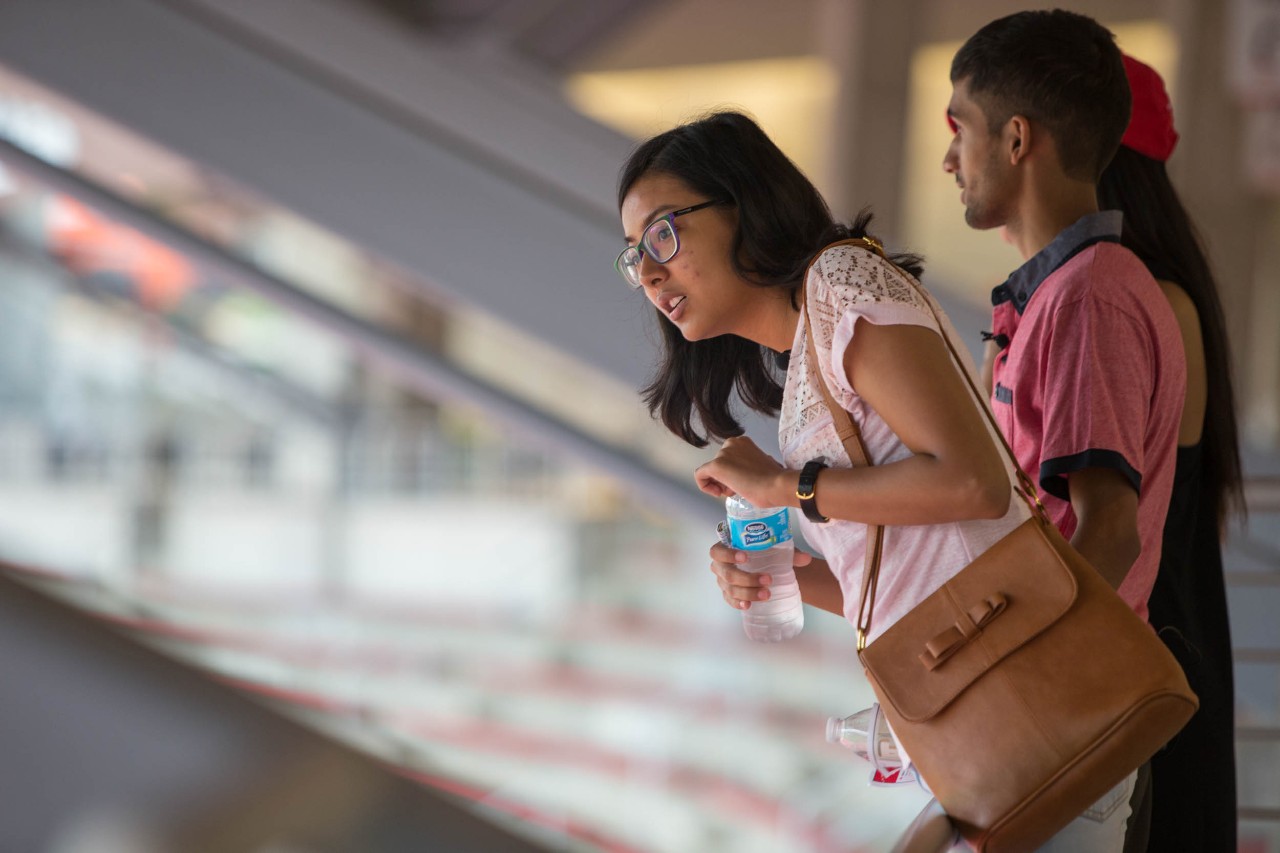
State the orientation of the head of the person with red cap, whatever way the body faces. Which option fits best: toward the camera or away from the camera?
away from the camera

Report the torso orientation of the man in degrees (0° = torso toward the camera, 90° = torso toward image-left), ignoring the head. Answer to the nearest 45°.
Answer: approximately 90°

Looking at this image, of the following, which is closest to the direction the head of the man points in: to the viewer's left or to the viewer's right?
to the viewer's left

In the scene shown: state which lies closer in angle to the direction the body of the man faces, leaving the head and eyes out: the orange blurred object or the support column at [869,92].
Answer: the orange blurred object

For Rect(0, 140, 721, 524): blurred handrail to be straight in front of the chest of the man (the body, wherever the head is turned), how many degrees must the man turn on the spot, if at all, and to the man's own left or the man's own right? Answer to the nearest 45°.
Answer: approximately 45° to the man's own right

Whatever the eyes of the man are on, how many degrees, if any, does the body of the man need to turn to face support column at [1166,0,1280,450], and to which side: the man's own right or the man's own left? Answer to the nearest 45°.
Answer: approximately 90° to the man's own right

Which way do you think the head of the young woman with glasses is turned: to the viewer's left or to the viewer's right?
to the viewer's left

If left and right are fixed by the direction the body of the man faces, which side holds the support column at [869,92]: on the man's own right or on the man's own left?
on the man's own right

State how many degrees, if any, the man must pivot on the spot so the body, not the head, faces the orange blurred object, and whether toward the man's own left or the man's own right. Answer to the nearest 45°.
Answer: approximately 45° to the man's own right
